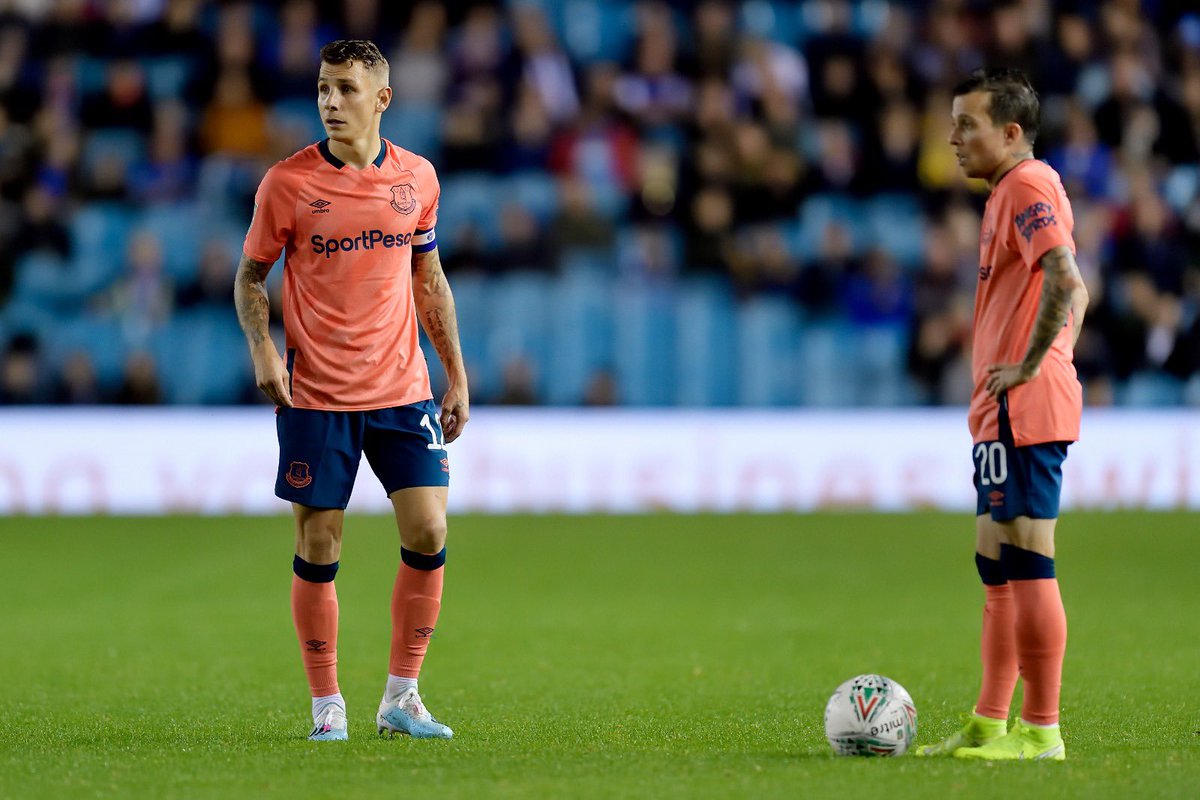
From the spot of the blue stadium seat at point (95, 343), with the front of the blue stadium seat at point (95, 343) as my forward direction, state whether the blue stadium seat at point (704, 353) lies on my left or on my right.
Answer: on my left

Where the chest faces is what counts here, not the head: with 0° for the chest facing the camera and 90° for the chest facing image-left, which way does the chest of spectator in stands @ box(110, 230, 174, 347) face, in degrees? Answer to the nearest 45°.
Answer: approximately 0°

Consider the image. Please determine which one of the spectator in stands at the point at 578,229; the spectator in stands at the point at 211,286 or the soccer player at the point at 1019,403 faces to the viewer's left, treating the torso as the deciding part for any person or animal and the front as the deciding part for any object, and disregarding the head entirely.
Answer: the soccer player

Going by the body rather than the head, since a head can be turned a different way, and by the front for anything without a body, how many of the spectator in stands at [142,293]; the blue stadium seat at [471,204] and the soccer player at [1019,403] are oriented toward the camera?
2

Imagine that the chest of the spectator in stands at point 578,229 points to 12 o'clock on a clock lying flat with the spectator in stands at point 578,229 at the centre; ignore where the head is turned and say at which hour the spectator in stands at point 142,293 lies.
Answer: the spectator in stands at point 142,293 is roughly at 3 o'clock from the spectator in stands at point 578,229.

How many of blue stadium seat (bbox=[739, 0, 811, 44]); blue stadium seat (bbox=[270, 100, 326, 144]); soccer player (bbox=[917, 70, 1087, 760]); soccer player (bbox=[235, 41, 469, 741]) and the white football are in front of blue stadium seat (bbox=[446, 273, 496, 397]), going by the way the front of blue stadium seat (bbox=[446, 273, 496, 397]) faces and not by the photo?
3
